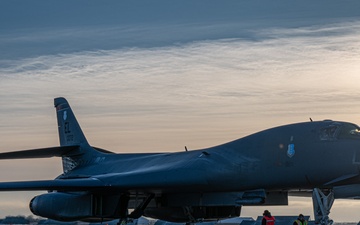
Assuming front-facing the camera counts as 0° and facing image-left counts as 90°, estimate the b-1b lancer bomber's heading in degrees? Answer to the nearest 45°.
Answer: approximately 315°
